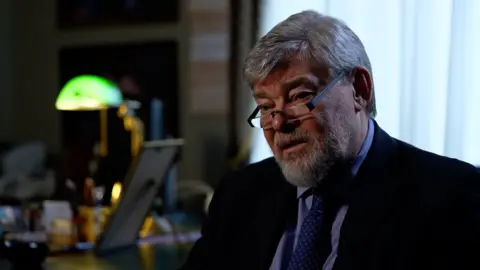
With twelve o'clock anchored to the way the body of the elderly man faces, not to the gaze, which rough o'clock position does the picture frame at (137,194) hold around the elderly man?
The picture frame is roughly at 3 o'clock from the elderly man.

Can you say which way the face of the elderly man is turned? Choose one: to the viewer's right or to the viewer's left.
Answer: to the viewer's left

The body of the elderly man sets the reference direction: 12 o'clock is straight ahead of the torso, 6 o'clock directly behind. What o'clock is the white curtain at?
The white curtain is roughly at 5 o'clock from the elderly man.

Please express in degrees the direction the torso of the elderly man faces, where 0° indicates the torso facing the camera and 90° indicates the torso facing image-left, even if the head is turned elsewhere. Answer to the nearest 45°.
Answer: approximately 45°
